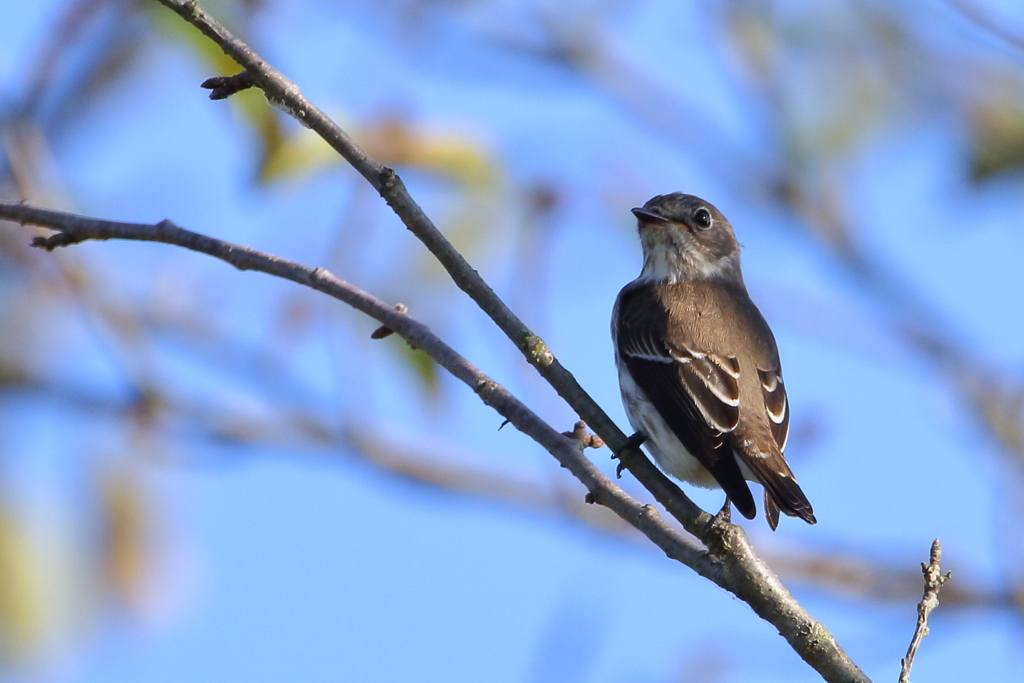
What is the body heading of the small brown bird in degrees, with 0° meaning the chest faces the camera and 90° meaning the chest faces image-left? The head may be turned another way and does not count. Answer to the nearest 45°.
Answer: approximately 135°

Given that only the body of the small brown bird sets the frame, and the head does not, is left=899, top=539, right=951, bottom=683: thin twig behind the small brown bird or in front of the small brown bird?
behind
